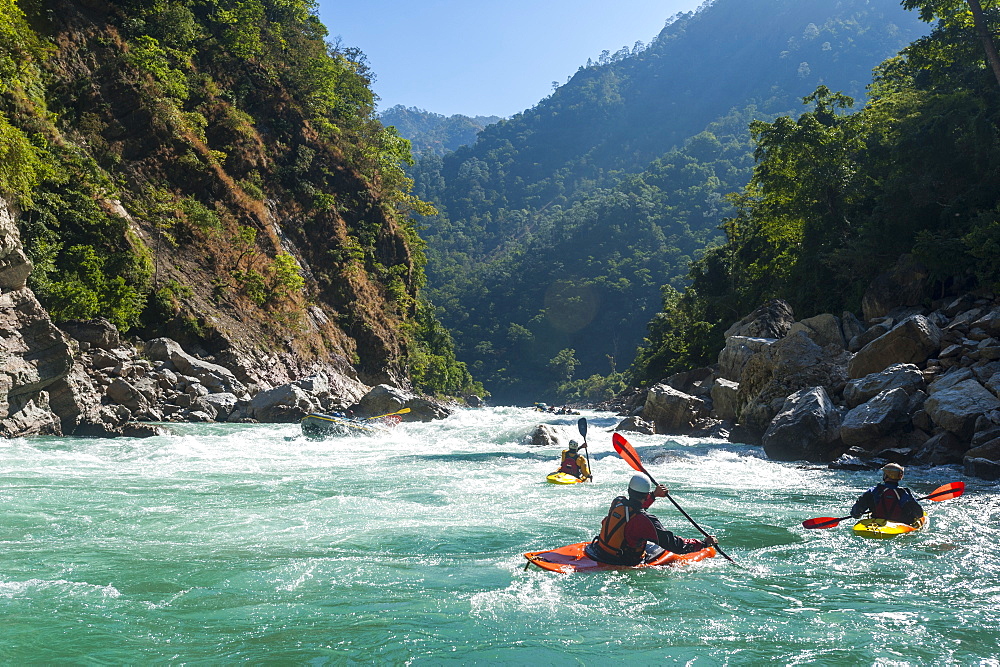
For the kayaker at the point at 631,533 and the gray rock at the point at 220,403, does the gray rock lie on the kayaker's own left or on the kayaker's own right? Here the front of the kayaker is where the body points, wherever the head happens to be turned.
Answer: on the kayaker's own left

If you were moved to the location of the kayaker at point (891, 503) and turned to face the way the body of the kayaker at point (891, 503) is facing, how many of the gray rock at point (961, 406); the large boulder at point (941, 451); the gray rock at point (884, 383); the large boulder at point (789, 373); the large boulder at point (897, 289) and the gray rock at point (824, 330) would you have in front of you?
6

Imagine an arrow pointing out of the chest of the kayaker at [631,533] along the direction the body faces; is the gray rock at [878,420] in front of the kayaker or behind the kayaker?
in front

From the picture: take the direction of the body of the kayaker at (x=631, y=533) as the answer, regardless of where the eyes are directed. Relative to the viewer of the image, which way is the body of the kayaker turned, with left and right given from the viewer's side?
facing away from the viewer and to the right of the viewer

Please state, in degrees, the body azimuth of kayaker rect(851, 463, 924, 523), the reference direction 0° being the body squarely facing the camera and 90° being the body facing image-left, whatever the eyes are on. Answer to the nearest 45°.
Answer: approximately 180°

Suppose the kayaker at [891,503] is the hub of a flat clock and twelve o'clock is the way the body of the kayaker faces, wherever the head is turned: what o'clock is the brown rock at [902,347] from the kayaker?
The brown rock is roughly at 12 o'clock from the kayaker.

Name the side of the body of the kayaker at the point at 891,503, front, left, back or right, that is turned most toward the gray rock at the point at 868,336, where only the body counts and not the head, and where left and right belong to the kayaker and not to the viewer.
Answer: front

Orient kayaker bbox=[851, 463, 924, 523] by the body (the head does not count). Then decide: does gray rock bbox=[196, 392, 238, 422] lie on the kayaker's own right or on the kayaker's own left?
on the kayaker's own left

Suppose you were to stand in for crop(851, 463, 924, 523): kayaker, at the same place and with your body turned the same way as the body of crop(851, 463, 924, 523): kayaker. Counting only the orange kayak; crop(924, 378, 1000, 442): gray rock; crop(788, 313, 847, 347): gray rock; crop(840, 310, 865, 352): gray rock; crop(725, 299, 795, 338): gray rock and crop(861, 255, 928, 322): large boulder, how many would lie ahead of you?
5
